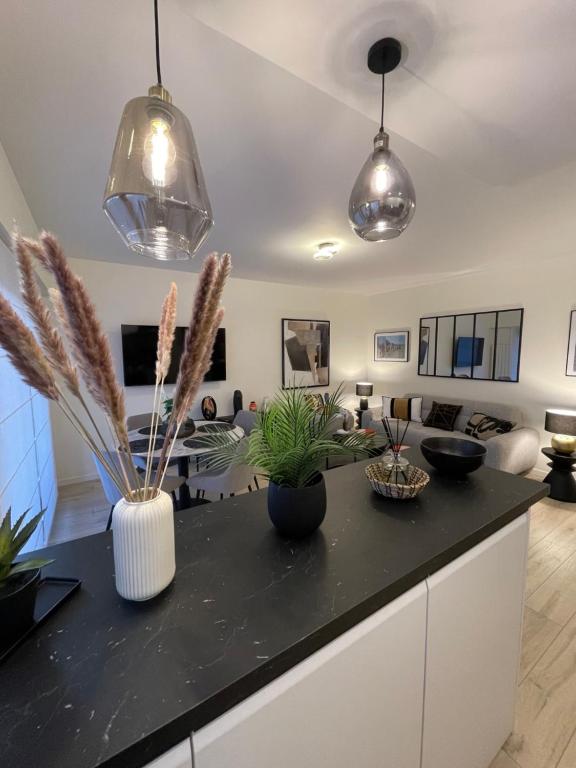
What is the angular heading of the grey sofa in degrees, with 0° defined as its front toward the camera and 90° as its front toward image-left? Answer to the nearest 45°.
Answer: approximately 45°

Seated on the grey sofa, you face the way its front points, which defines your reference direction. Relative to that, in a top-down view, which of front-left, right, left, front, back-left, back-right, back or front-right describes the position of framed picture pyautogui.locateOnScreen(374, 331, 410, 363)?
right

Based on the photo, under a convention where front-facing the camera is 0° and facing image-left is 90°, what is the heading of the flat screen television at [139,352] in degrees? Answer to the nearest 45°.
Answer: approximately 315°

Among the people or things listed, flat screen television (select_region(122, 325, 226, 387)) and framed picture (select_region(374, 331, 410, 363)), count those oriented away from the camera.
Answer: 0

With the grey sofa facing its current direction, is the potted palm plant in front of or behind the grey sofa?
in front

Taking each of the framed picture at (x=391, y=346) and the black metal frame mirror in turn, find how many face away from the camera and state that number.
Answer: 0

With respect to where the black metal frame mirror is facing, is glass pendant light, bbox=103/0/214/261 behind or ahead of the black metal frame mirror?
ahead
